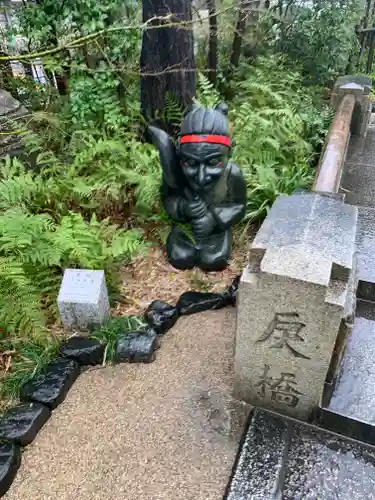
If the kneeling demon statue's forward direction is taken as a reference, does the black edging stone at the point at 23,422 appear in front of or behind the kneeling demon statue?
in front

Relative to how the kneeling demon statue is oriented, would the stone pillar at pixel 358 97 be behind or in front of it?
behind

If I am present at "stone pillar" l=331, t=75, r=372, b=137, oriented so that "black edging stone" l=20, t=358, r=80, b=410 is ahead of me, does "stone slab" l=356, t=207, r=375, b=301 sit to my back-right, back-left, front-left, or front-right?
front-left

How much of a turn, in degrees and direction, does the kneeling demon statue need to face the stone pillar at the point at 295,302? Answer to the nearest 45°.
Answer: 0° — it already faces it

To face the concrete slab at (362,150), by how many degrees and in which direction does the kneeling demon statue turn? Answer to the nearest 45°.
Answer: approximately 135° to its left

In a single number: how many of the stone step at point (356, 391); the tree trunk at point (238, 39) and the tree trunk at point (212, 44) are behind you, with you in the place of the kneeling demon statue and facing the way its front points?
2

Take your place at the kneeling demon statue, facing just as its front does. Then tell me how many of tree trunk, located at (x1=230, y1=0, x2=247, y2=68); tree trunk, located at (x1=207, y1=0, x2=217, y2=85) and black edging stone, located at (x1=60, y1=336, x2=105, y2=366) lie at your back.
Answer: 2

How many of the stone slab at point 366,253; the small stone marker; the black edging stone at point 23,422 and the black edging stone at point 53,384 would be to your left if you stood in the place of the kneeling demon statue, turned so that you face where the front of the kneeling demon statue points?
1

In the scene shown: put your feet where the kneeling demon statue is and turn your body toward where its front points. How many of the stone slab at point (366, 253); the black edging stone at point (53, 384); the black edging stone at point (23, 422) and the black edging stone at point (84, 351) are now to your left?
1

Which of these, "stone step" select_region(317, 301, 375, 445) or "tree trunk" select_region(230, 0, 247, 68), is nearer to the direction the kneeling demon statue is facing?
the stone step

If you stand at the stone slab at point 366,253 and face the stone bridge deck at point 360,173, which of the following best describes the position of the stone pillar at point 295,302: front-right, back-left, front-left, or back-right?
back-left

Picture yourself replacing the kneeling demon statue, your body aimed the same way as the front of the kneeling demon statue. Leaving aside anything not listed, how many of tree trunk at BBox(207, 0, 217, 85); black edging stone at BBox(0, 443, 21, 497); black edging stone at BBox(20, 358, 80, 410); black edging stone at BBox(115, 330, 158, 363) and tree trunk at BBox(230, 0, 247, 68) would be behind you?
2

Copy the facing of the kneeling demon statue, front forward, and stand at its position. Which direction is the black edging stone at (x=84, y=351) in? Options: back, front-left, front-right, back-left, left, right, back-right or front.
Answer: front-right

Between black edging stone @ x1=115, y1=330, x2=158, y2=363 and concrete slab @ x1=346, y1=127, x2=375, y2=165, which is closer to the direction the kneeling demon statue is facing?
the black edging stone

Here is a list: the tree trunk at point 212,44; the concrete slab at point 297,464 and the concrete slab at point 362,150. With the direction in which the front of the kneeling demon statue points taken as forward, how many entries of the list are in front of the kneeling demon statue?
1

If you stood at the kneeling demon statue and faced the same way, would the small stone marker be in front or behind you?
in front

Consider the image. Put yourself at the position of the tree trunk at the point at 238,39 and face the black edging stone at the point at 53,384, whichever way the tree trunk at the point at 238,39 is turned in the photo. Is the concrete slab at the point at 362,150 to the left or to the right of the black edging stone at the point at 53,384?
left

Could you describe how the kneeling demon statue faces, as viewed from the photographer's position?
facing the viewer

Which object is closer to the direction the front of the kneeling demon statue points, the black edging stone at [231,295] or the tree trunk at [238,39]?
the black edging stone

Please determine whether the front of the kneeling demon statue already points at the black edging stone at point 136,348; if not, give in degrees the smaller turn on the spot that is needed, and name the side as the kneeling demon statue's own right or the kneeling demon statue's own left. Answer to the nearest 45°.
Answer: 0° — it already faces it

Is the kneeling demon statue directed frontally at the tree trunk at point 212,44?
no

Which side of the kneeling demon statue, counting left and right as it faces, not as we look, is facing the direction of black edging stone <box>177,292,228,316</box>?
front

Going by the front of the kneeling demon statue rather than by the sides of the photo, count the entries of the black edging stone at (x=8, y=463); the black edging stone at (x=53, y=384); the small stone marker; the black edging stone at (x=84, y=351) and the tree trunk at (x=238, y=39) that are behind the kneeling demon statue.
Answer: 1

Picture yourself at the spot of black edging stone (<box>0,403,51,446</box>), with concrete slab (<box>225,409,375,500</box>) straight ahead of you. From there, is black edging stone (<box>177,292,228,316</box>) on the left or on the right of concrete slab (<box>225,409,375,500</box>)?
left

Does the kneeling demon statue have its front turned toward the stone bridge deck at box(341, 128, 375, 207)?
no
